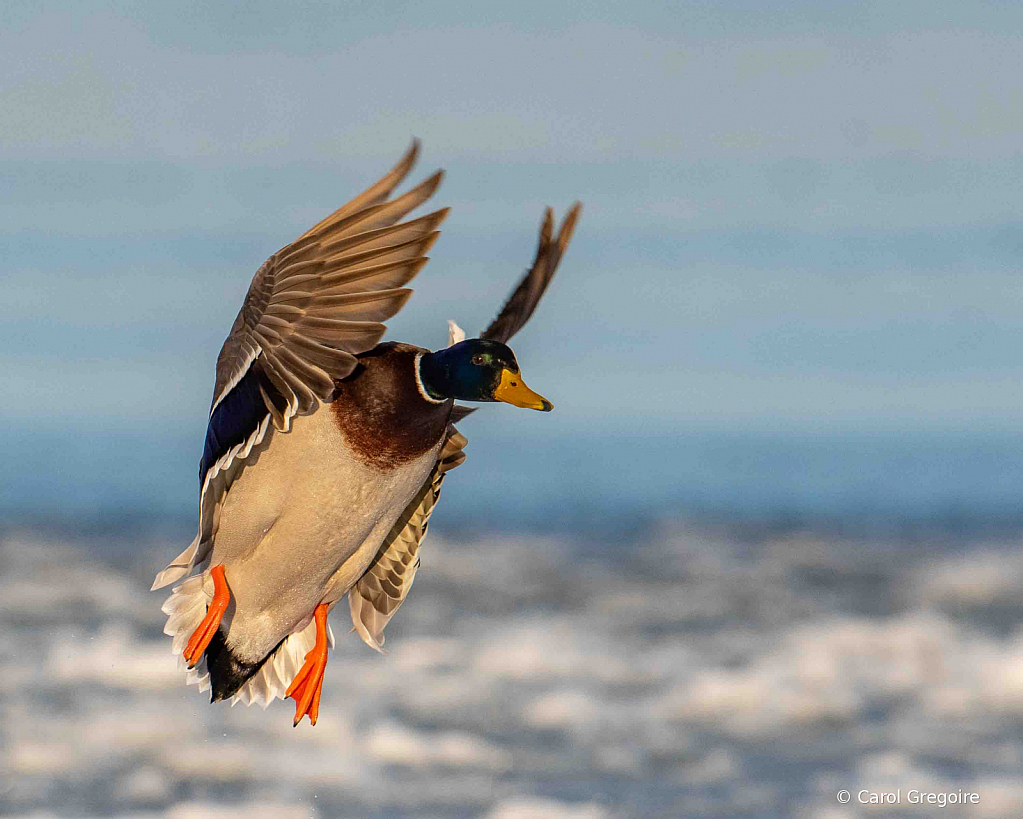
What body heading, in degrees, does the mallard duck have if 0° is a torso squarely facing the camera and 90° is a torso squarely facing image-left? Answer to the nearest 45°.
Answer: approximately 315°
